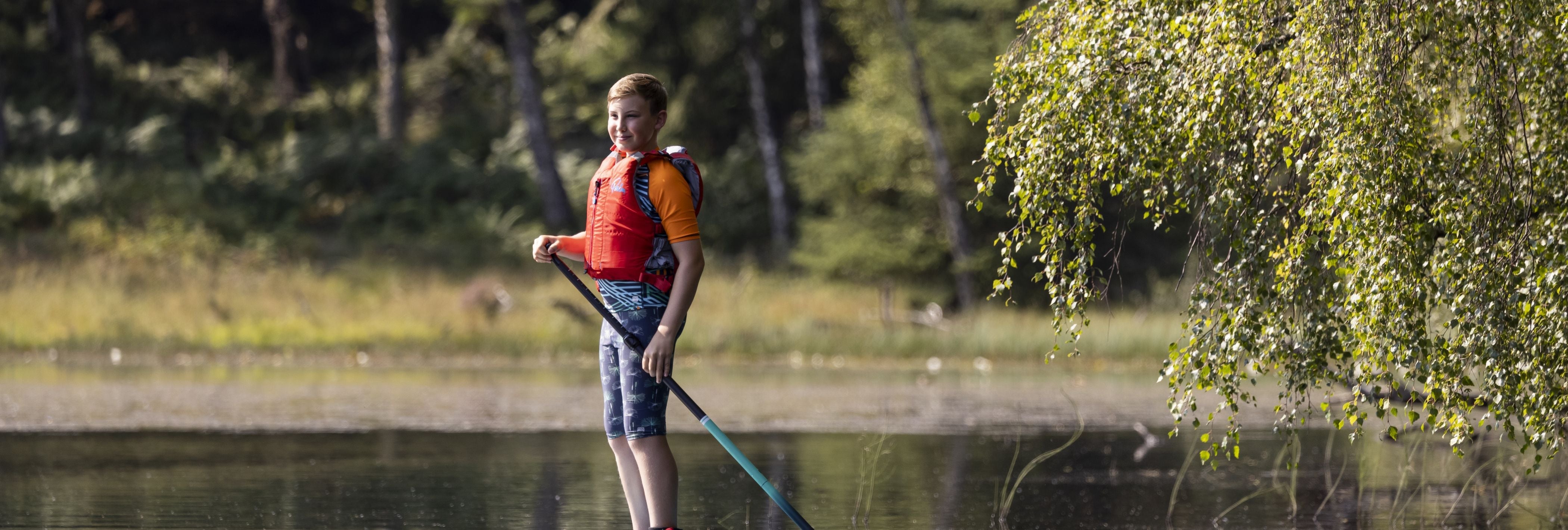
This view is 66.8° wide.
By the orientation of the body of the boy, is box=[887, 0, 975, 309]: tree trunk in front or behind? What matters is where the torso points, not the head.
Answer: behind

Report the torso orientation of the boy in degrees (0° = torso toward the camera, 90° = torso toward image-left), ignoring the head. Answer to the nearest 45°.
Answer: approximately 45°

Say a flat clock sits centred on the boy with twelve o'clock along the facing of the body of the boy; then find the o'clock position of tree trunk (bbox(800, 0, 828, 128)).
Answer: The tree trunk is roughly at 5 o'clock from the boy.

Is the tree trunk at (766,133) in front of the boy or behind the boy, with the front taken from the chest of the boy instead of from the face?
behind

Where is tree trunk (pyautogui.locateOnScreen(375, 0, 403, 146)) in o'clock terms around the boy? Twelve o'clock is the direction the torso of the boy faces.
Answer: The tree trunk is roughly at 4 o'clock from the boy.
